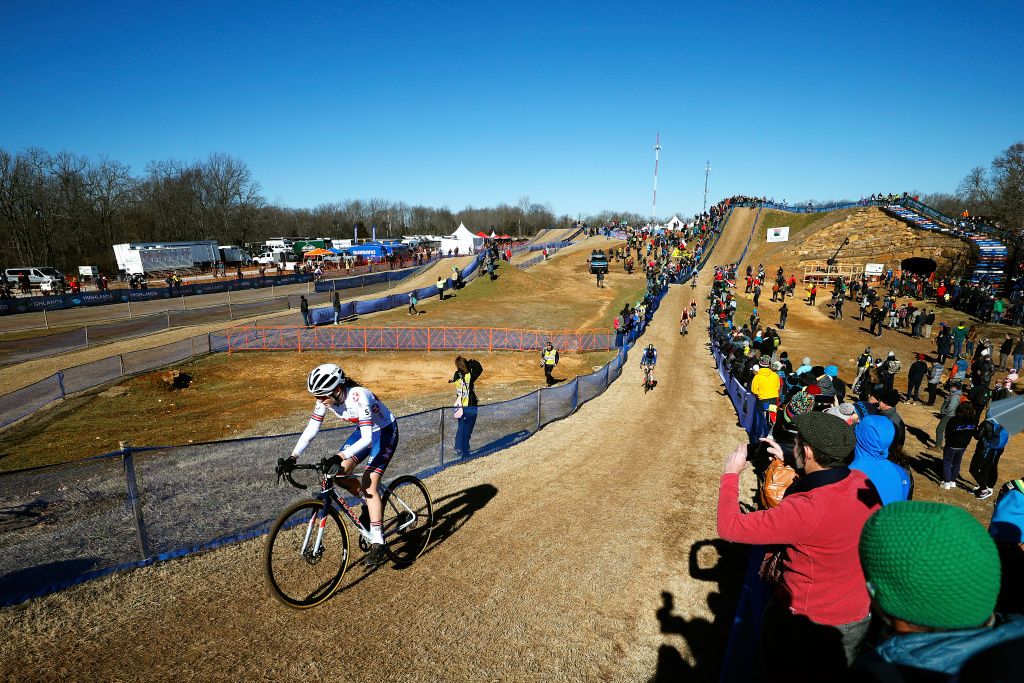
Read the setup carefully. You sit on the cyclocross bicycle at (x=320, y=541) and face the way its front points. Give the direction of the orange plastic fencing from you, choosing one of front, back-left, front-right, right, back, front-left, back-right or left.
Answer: back-right

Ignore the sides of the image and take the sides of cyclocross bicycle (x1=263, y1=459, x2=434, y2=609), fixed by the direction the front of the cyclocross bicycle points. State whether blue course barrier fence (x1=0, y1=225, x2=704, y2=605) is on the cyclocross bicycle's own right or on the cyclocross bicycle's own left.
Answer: on the cyclocross bicycle's own right

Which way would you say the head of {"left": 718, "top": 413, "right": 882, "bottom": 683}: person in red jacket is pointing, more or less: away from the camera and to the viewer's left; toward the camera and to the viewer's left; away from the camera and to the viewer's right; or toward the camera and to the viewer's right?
away from the camera and to the viewer's left

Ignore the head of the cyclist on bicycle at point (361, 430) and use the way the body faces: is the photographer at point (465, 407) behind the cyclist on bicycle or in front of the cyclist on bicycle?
behind

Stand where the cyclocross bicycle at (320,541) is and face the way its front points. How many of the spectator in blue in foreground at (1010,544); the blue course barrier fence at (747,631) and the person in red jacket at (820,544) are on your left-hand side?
3

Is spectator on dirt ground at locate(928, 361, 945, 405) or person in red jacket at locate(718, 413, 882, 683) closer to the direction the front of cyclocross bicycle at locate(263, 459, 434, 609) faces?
the person in red jacket

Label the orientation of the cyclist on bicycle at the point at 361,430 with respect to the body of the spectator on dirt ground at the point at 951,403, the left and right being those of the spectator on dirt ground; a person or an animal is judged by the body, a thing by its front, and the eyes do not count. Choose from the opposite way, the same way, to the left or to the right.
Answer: to the left

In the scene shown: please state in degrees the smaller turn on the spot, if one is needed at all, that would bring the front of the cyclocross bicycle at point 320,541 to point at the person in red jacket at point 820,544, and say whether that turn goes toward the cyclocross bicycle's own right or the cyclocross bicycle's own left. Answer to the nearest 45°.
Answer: approximately 90° to the cyclocross bicycle's own left

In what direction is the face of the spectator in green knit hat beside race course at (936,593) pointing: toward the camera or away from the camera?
away from the camera

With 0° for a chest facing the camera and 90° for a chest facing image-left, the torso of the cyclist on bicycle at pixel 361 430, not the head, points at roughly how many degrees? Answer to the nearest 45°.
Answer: approximately 45°

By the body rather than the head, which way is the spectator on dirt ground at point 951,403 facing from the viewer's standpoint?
to the viewer's left

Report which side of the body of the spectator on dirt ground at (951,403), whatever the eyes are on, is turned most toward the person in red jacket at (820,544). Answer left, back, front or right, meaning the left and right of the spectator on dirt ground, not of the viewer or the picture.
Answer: left

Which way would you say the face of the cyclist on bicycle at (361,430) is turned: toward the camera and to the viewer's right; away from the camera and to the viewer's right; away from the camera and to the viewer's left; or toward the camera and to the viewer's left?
toward the camera and to the viewer's left

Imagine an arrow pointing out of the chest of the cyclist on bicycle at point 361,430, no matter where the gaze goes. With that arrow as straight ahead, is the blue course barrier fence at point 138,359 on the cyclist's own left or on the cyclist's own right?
on the cyclist's own right

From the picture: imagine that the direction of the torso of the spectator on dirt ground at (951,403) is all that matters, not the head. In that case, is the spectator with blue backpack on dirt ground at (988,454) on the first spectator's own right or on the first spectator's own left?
on the first spectator's own left

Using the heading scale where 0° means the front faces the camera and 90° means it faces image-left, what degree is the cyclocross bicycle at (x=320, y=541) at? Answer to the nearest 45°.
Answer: approximately 45°

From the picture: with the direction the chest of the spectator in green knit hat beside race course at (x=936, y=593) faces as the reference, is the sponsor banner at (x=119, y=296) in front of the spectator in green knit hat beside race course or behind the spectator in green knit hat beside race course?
in front

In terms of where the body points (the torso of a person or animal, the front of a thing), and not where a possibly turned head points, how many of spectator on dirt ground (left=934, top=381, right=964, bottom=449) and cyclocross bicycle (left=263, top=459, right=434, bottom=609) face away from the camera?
0
